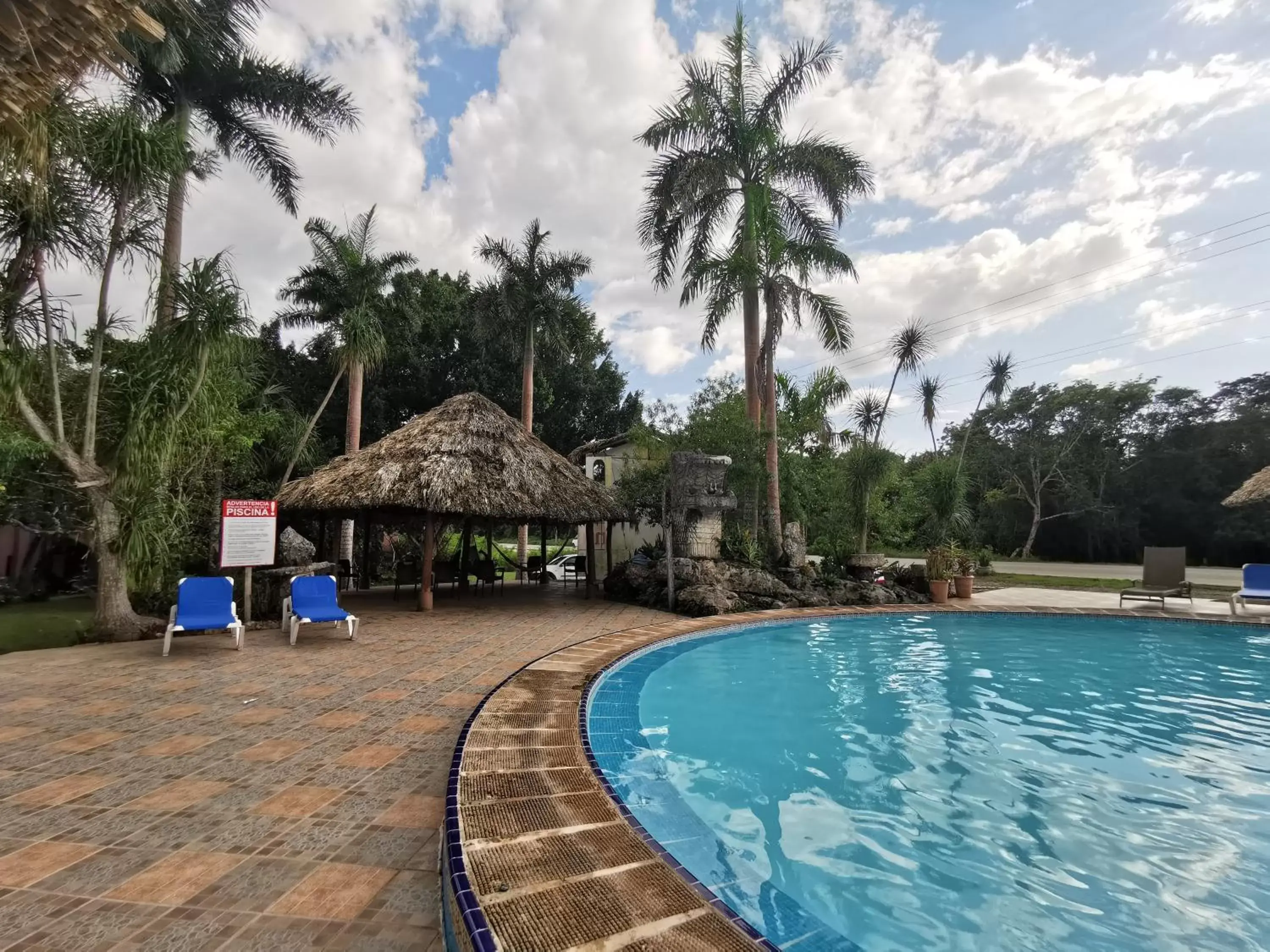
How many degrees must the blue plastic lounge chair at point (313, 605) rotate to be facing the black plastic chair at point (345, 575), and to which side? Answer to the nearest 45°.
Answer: approximately 180°

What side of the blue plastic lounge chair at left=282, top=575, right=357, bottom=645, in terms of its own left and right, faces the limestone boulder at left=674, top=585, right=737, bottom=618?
left

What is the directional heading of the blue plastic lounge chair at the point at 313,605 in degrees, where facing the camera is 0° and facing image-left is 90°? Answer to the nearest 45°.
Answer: approximately 0°

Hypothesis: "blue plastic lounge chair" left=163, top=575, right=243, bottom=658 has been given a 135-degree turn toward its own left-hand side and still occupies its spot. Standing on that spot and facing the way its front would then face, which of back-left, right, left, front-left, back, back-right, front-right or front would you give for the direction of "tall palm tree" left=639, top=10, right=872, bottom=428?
front-right

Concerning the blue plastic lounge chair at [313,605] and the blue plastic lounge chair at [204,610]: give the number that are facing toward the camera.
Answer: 2

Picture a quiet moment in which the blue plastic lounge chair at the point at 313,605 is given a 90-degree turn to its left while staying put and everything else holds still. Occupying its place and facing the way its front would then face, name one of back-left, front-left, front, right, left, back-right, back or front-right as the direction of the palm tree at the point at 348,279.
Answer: left

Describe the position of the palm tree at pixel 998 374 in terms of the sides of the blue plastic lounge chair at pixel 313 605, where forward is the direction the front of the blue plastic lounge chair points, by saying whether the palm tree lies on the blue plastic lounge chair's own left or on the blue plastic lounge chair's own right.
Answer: on the blue plastic lounge chair's own left

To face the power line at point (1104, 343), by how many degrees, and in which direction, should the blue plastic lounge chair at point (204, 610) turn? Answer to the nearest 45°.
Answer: approximately 90° to its left

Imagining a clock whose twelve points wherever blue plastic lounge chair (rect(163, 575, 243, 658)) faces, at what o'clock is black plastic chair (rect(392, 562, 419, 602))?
The black plastic chair is roughly at 7 o'clock from the blue plastic lounge chair.

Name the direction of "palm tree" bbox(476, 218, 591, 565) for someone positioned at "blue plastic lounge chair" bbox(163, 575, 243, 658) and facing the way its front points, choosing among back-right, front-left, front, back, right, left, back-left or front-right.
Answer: back-left

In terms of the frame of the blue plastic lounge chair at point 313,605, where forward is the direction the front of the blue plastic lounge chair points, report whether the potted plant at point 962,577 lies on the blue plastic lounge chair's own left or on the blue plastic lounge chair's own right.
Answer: on the blue plastic lounge chair's own left

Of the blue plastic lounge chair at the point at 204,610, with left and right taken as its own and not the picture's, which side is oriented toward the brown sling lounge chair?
left
